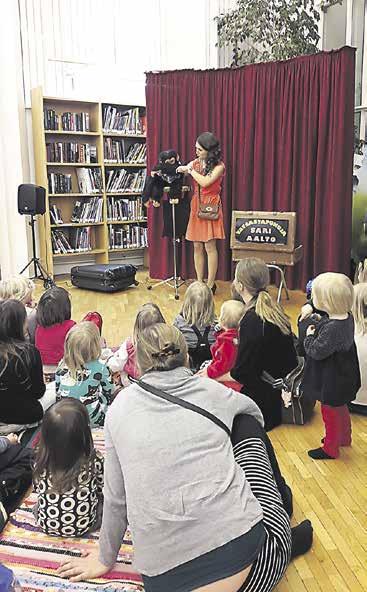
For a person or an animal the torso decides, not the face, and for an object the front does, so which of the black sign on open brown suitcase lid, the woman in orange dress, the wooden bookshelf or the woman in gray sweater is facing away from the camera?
the woman in gray sweater

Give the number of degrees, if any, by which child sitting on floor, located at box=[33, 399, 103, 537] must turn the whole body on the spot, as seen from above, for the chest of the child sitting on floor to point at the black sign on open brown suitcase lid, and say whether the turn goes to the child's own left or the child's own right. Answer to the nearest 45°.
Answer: approximately 45° to the child's own right

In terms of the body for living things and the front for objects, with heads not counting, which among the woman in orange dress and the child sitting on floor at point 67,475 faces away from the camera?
the child sitting on floor

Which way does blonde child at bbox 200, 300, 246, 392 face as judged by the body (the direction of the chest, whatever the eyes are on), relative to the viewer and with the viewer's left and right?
facing away from the viewer and to the left of the viewer

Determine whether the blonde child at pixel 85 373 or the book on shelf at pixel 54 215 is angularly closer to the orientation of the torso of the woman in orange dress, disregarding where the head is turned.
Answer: the blonde child

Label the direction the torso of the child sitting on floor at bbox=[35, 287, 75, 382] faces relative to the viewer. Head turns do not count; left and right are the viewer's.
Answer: facing away from the viewer and to the right of the viewer

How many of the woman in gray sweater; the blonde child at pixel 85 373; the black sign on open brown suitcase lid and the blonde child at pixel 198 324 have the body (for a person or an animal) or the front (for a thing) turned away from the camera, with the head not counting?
3

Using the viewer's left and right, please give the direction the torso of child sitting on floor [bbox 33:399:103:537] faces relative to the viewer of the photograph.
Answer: facing away from the viewer

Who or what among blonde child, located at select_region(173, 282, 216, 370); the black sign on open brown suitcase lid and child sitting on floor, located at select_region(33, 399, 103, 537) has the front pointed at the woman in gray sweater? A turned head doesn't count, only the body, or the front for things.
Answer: the black sign on open brown suitcase lid

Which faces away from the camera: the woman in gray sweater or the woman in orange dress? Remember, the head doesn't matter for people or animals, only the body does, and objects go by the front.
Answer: the woman in gray sweater

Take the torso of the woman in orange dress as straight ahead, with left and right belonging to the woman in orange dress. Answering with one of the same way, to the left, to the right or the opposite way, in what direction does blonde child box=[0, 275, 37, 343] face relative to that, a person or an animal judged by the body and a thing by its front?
the opposite way

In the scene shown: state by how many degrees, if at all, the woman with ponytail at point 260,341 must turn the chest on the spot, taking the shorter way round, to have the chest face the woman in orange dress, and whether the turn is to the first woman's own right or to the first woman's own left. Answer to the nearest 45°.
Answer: approximately 45° to the first woman's own right

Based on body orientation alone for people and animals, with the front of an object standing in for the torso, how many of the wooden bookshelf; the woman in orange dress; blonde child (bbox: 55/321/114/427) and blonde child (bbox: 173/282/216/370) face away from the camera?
2
